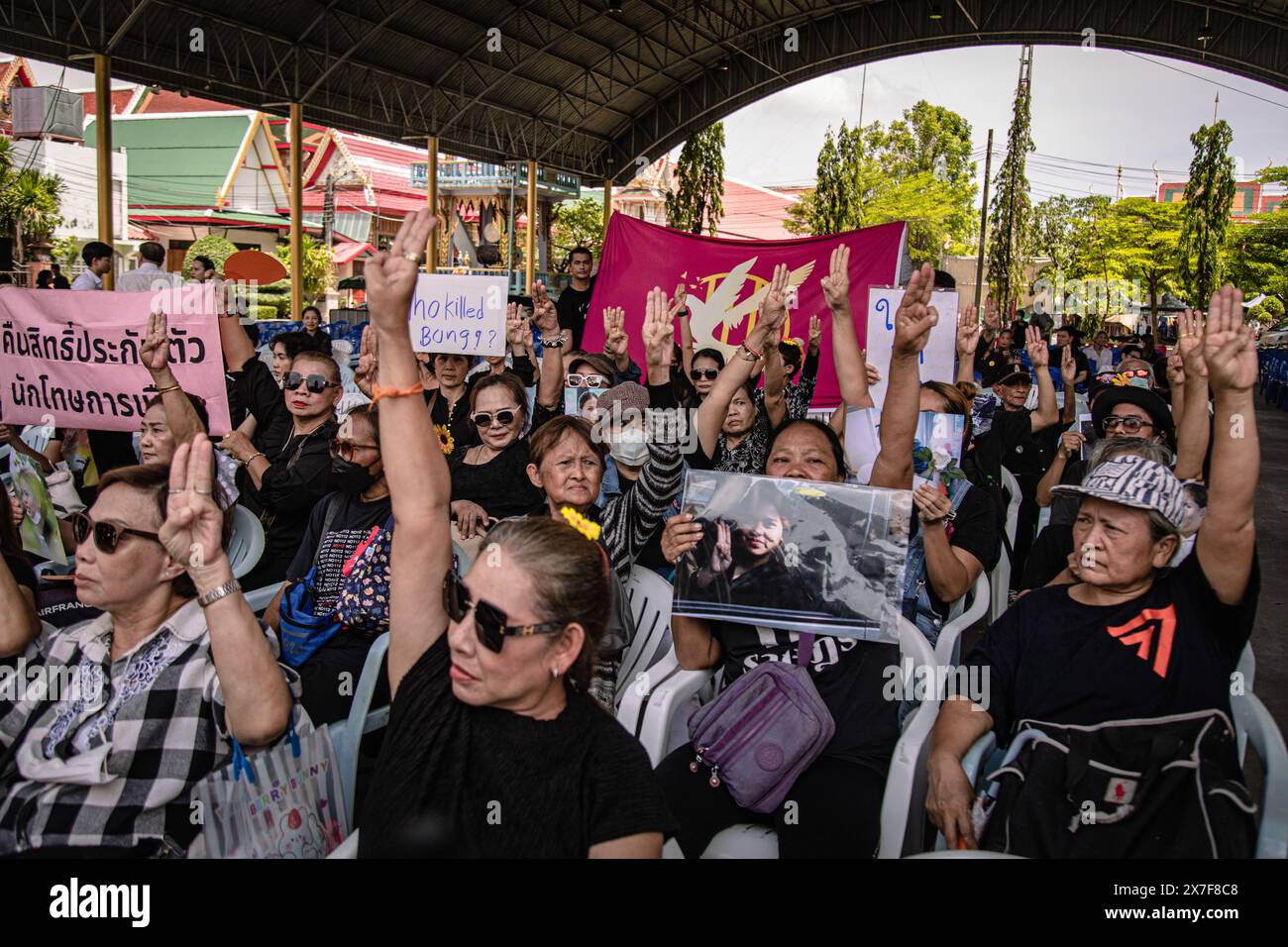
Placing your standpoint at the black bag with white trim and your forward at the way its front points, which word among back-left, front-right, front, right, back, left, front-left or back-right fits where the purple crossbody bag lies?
right

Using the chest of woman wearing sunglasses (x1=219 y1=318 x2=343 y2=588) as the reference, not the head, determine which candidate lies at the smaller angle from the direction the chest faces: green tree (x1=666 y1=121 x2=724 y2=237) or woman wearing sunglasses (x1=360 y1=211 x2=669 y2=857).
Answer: the woman wearing sunglasses

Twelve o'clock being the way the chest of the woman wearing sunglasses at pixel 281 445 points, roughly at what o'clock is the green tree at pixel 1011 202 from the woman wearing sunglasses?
The green tree is roughly at 6 o'clock from the woman wearing sunglasses.

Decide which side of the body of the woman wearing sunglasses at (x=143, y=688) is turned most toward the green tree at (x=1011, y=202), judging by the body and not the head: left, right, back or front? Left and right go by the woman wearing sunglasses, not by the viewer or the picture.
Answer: back

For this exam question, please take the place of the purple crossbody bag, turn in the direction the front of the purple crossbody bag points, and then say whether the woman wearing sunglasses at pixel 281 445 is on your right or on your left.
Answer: on your right

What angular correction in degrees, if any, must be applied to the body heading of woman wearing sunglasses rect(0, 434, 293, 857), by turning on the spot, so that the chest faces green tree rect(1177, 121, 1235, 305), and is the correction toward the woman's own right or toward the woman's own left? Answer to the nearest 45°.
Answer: approximately 180°

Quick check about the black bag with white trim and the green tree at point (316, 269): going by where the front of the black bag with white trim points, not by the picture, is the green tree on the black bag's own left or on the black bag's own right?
on the black bag's own right
